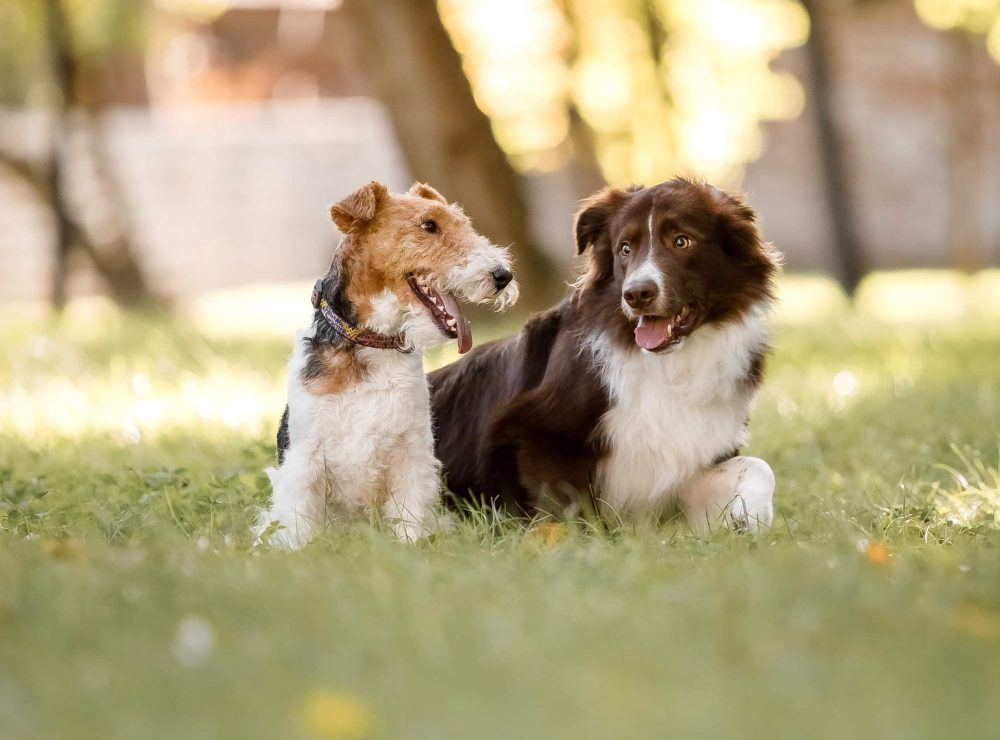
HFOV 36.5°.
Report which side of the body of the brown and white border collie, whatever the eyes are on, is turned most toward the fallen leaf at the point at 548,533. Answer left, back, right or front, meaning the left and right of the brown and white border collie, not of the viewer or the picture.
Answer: right

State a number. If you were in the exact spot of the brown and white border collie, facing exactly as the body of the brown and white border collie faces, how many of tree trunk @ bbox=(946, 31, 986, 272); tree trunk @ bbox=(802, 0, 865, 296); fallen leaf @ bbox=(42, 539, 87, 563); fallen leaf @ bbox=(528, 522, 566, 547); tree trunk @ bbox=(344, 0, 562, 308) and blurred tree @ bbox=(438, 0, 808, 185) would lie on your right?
2

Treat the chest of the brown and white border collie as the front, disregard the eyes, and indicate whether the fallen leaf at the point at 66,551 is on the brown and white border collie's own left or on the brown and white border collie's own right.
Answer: on the brown and white border collie's own right

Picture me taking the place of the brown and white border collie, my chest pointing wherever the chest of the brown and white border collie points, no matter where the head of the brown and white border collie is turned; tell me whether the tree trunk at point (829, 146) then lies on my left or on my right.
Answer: on my left

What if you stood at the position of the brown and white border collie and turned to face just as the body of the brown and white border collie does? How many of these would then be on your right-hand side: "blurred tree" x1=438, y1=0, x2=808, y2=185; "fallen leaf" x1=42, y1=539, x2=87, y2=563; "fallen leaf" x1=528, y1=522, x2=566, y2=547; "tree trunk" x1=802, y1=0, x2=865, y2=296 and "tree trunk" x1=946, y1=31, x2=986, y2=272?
2

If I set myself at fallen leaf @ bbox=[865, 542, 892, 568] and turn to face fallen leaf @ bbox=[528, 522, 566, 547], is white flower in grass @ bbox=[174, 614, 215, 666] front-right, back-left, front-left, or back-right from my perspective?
front-left

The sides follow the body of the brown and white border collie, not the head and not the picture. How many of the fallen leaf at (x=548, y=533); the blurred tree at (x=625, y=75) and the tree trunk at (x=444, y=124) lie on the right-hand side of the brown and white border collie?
1

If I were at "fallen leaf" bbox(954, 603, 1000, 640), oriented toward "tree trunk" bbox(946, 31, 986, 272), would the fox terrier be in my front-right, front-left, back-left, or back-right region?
front-left

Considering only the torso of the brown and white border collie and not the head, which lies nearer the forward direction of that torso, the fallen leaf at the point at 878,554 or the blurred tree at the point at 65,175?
the fallen leaf

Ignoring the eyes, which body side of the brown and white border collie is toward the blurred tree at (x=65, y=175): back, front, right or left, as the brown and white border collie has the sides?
back

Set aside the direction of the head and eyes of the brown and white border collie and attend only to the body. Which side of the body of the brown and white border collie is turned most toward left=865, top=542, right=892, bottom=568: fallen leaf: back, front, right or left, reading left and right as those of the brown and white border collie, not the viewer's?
front

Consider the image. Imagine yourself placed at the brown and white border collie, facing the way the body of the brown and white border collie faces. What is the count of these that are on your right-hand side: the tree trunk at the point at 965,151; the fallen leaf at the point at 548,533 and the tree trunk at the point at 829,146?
1

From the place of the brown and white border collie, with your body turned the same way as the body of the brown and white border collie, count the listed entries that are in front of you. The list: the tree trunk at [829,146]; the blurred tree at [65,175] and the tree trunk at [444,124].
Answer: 0

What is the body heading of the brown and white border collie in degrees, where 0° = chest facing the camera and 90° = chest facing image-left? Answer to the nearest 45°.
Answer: approximately 315°

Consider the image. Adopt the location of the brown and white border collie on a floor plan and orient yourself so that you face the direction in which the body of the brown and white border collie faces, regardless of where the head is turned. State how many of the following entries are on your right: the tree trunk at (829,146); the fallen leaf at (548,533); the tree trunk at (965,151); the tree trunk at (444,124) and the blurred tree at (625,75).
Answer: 1

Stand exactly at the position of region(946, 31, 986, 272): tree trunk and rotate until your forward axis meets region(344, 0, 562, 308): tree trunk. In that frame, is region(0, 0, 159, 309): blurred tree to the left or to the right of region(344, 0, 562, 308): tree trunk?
right

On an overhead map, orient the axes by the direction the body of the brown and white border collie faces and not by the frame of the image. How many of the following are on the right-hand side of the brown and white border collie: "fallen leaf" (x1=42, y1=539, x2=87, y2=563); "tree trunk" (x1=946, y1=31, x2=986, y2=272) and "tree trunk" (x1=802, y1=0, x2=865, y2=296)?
1

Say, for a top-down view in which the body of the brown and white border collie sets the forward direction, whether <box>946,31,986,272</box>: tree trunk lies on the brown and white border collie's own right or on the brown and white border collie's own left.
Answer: on the brown and white border collie's own left
